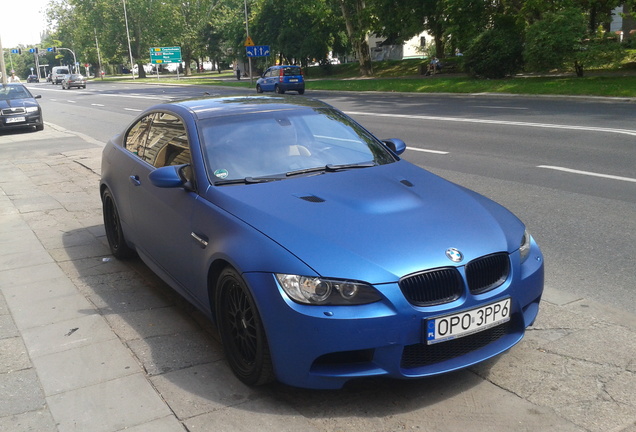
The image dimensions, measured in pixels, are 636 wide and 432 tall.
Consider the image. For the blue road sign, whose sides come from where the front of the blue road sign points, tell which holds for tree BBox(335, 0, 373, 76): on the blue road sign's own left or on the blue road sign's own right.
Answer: on the blue road sign's own left

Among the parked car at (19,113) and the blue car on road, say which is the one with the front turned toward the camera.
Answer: the parked car

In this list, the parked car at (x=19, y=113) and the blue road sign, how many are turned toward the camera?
2

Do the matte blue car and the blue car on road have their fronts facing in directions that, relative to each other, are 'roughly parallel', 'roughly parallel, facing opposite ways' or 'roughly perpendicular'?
roughly parallel, facing opposite ways

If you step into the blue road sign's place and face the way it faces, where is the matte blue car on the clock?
The matte blue car is roughly at 12 o'clock from the blue road sign.

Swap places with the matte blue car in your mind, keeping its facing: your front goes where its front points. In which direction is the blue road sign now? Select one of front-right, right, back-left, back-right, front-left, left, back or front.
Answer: back-left

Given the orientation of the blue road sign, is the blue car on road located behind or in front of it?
in front

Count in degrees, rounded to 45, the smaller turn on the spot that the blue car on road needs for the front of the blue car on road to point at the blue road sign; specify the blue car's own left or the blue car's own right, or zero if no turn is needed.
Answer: approximately 45° to the blue car's own right

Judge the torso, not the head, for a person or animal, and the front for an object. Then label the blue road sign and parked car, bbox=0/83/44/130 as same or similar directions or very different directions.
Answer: same or similar directions

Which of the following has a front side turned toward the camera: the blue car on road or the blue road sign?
the blue road sign

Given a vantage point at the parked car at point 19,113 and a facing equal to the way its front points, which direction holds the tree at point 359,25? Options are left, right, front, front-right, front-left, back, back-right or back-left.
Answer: back-left

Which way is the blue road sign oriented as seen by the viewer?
toward the camera

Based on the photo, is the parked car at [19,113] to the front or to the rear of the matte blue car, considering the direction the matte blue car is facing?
to the rear

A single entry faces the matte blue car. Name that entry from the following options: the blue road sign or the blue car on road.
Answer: the blue road sign

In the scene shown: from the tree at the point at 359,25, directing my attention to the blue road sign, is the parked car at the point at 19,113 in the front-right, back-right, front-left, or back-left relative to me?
front-left

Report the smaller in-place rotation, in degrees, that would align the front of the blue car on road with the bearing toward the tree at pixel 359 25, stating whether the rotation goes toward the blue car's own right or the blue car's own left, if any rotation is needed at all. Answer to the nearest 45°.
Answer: approximately 90° to the blue car's own right
